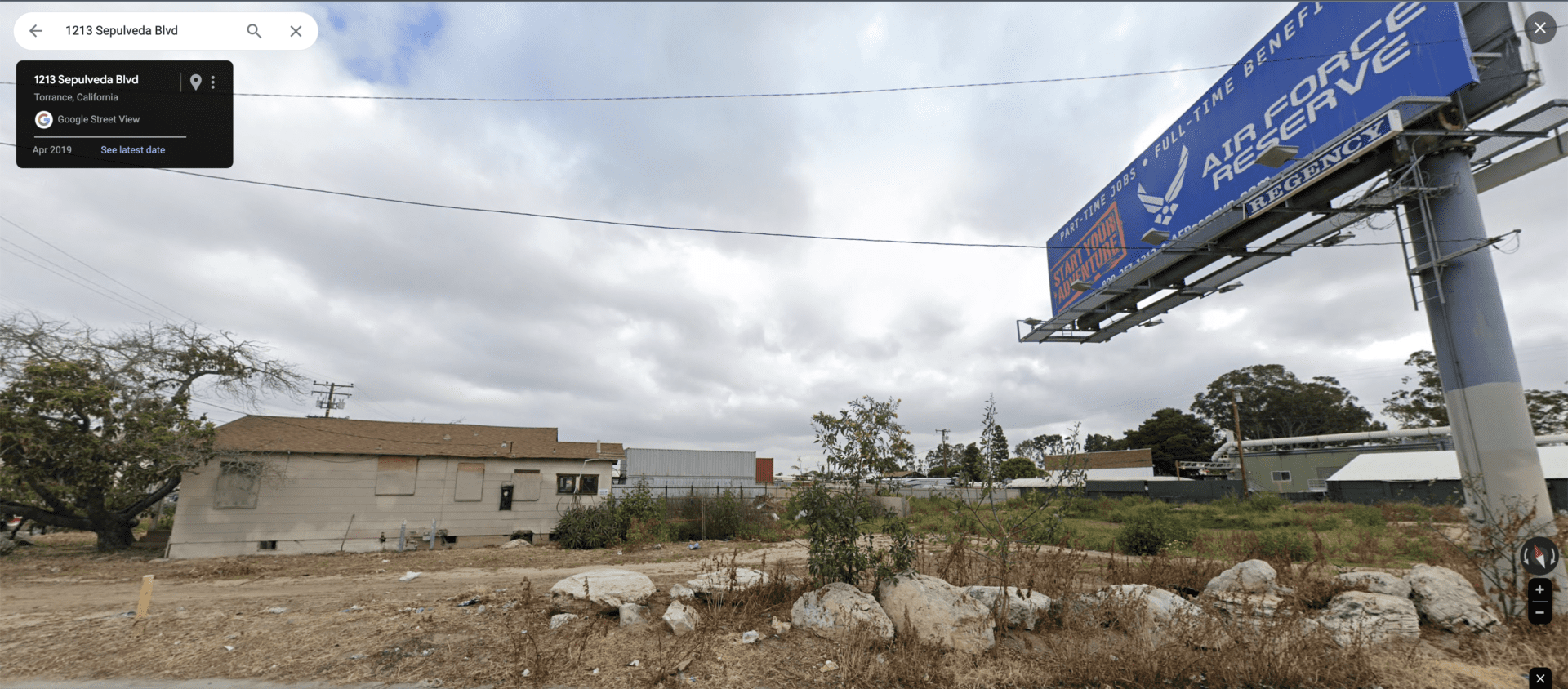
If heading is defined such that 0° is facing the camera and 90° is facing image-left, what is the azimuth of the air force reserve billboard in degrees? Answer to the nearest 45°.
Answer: approximately 45°

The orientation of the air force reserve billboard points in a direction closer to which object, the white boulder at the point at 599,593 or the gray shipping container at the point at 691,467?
the white boulder

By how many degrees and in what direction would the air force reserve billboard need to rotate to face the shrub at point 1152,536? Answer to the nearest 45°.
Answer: approximately 90° to its right

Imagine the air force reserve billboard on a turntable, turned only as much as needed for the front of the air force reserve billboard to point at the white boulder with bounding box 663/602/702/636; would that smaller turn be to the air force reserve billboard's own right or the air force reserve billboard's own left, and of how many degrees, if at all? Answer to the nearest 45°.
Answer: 0° — it already faces it

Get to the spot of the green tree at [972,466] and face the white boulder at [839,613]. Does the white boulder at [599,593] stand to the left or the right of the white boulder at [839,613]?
right

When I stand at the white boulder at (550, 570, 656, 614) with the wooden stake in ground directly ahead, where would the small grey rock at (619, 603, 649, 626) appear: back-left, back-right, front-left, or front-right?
back-left

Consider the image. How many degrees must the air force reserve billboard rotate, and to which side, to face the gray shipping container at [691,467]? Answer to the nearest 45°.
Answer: approximately 90° to its right
